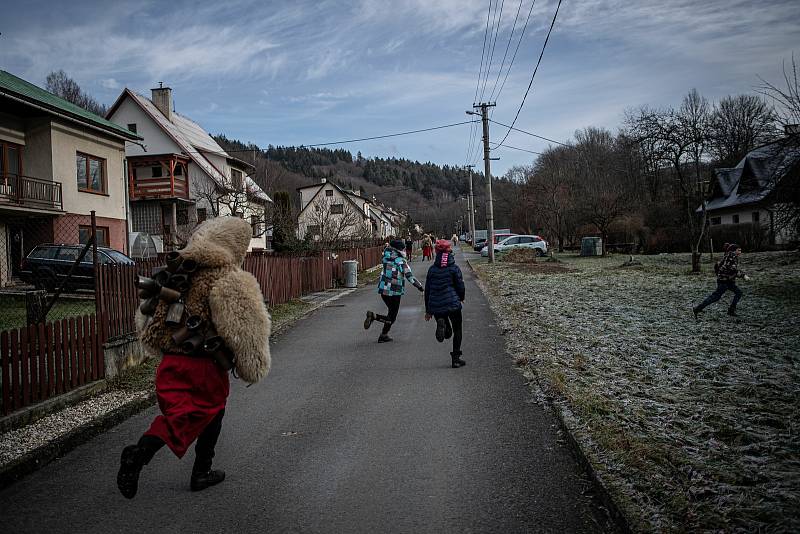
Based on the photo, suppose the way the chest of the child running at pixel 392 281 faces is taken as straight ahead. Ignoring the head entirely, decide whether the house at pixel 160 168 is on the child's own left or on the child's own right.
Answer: on the child's own left

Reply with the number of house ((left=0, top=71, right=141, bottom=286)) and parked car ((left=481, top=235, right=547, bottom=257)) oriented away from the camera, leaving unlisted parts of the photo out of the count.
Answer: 0

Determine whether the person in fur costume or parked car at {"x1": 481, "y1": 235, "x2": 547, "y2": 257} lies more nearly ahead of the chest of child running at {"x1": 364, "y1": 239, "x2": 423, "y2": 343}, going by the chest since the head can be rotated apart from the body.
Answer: the parked car

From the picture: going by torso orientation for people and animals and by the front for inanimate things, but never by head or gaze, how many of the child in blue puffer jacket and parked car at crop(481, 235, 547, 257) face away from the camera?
1

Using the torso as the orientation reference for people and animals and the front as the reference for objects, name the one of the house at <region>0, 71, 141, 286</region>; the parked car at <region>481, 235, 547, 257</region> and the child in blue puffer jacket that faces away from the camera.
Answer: the child in blue puffer jacket

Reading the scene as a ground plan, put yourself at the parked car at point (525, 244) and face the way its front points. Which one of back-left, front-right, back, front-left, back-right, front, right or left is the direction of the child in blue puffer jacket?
left

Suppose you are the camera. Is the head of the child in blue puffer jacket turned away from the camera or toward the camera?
away from the camera

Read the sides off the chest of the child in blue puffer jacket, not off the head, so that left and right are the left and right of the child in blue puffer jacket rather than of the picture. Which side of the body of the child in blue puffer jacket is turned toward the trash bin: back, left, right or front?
front

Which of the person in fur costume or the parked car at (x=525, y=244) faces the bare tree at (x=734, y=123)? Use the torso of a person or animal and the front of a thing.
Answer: the person in fur costume

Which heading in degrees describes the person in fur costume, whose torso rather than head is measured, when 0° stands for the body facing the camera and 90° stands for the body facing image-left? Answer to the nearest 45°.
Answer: approximately 225°

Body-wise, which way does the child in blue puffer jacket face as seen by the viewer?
away from the camera

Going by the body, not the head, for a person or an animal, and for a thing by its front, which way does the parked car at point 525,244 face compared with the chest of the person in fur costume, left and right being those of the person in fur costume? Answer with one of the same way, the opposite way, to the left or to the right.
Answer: to the left

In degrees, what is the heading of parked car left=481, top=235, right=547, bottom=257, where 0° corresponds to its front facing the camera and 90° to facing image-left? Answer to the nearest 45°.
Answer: approximately 90°

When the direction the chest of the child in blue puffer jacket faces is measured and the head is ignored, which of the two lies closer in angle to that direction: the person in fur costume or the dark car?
the dark car
